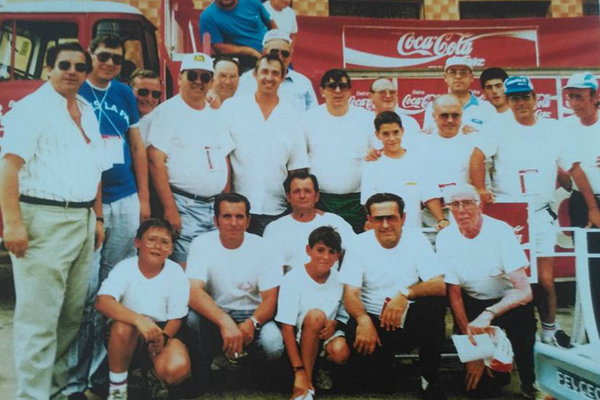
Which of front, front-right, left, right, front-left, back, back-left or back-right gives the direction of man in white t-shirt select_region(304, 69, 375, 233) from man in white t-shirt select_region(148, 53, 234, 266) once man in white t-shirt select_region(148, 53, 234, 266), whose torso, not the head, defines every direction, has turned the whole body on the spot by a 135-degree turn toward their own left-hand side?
right

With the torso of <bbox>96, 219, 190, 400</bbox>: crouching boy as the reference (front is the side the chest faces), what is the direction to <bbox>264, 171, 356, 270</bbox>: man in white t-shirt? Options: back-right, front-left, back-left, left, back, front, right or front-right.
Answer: left

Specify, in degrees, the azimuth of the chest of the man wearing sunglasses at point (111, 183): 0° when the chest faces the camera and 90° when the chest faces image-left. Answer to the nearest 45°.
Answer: approximately 0°

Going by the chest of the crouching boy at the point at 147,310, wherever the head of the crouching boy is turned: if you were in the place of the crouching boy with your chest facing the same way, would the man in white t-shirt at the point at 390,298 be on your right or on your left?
on your left

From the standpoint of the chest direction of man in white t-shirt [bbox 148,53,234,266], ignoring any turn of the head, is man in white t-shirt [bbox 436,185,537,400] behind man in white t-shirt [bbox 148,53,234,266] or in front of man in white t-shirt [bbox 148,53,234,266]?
in front

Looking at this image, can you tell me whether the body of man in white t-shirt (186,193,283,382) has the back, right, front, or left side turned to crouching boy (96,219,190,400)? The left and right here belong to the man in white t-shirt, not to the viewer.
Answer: right
